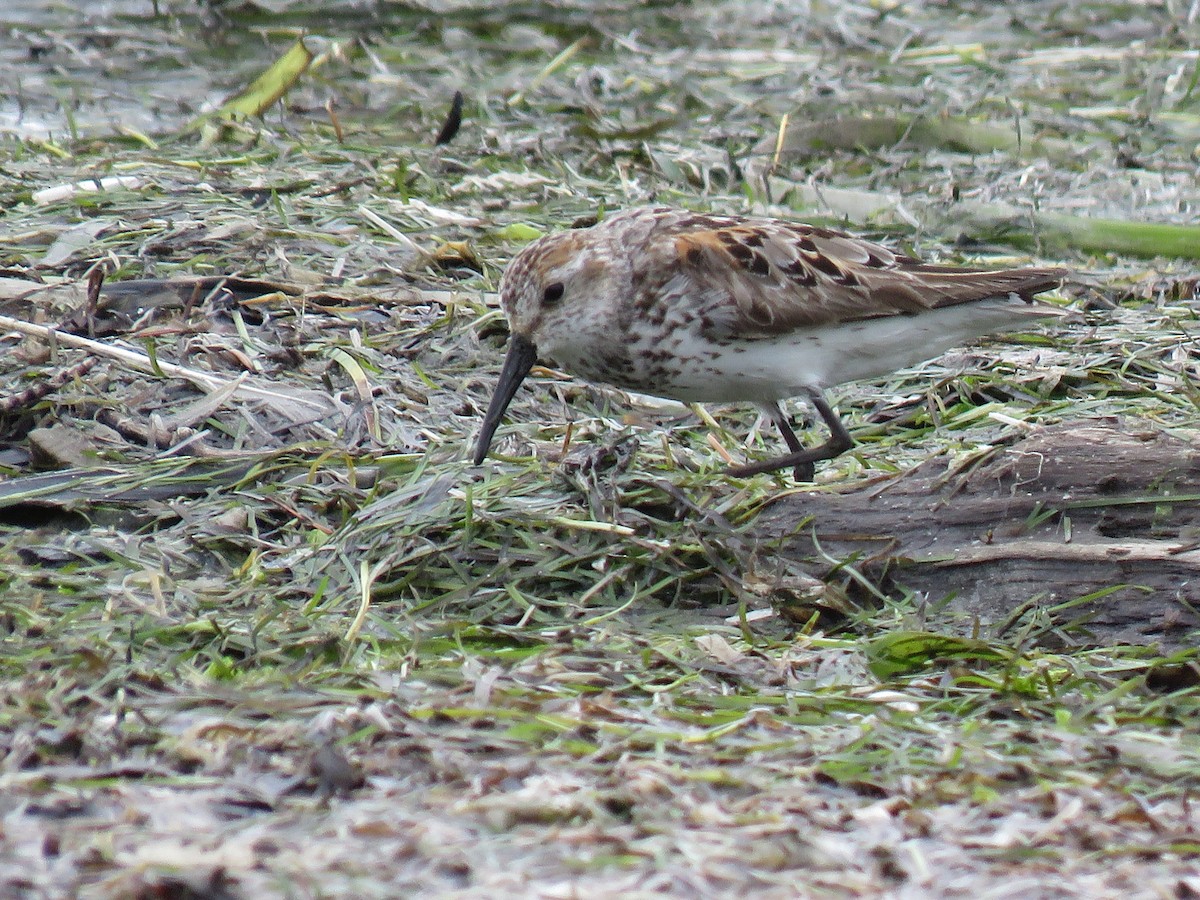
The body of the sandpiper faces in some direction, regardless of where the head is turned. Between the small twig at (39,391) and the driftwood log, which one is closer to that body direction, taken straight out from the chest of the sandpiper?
the small twig

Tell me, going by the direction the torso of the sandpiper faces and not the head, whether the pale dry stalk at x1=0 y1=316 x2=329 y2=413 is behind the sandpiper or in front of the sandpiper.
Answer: in front

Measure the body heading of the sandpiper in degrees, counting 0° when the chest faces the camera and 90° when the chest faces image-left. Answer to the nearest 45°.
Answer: approximately 90°

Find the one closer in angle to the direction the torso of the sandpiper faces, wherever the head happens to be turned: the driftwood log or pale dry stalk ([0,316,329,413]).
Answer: the pale dry stalk

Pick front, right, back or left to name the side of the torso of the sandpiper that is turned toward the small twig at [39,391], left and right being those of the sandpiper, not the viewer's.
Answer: front
